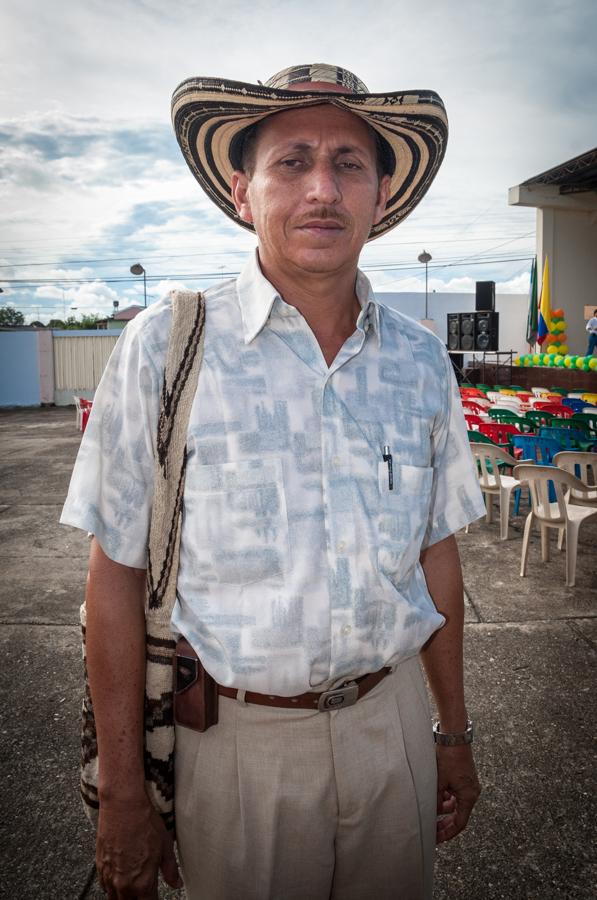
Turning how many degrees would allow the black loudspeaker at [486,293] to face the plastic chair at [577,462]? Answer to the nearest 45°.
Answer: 0° — it already faces it

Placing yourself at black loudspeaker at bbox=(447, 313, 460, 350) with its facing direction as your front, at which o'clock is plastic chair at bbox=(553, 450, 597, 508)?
The plastic chair is roughly at 12 o'clock from the black loudspeaker.

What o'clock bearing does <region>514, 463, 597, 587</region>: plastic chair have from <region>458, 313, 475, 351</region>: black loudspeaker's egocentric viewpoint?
The plastic chair is roughly at 12 o'clock from the black loudspeaker.

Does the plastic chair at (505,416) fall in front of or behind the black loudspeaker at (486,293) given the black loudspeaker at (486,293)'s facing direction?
in front

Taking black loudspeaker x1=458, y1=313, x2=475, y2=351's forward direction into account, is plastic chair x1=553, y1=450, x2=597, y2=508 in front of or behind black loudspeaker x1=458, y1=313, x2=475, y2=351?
in front

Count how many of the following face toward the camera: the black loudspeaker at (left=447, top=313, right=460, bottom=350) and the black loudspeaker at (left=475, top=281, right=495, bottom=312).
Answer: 2

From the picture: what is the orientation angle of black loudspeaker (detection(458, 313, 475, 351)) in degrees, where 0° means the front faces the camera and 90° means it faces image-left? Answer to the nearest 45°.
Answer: approximately 0°

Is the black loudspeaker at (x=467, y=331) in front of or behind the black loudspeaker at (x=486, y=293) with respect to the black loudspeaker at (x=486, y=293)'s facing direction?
in front

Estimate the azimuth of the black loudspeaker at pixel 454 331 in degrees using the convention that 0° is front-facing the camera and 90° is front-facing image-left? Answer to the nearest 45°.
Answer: approximately 0°
